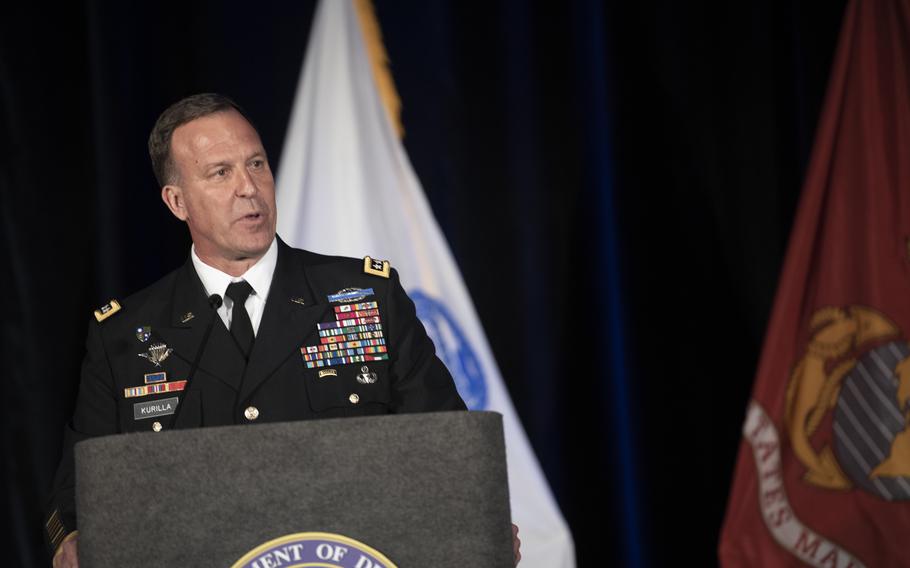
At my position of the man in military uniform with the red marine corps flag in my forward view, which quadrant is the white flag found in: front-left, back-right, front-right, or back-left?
front-left

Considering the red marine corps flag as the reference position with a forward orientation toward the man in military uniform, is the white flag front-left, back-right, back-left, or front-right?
front-right

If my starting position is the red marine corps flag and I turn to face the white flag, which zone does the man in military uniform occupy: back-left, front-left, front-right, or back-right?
front-left

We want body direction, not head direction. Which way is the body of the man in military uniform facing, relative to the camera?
toward the camera

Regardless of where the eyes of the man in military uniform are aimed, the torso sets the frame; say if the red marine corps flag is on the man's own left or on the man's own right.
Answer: on the man's own left

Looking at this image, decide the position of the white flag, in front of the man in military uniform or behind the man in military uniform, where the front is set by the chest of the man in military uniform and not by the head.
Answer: behind

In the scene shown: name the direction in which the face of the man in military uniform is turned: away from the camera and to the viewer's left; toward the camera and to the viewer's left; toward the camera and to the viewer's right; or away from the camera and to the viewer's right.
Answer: toward the camera and to the viewer's right
